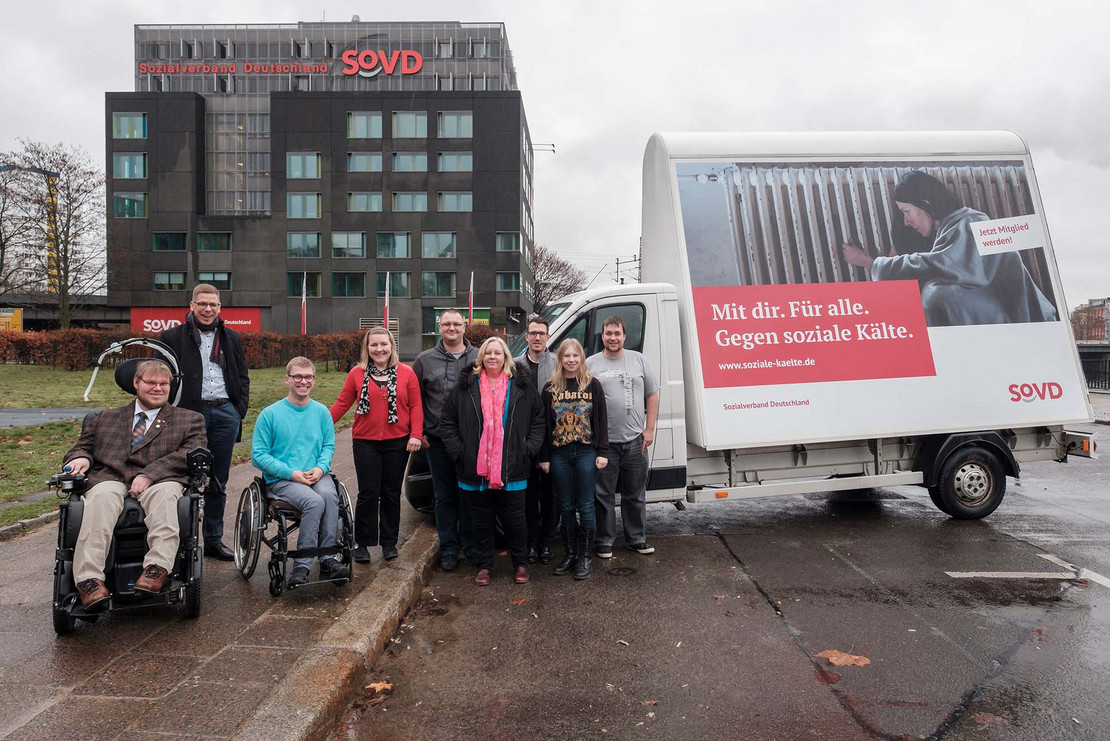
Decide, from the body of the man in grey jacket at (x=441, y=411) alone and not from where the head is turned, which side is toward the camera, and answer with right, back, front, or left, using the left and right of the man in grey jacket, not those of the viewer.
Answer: front

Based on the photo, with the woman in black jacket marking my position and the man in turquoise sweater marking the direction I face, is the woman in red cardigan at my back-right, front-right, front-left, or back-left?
front-right

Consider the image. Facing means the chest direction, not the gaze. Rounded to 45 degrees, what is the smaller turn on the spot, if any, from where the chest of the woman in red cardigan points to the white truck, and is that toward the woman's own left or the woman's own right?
approximately 90° to the woman's own left

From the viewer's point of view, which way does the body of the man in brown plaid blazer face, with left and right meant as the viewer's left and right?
facing the viewer

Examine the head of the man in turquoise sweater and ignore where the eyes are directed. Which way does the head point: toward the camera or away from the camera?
toward the camera

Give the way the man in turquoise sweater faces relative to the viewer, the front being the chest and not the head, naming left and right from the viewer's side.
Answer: facing the viewer and to the right of the viewer

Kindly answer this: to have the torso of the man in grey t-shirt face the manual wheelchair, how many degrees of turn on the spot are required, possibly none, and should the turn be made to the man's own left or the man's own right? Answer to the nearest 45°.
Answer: approximately 90° to the man's own right

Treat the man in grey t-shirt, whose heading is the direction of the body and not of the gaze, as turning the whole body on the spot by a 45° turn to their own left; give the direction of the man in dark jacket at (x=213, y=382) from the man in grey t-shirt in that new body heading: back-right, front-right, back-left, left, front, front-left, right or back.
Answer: back-right

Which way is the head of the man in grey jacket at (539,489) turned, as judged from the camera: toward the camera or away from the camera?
toward the camera

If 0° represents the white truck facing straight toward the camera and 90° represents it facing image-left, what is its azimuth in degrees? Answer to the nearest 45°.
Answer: approximately 90°
